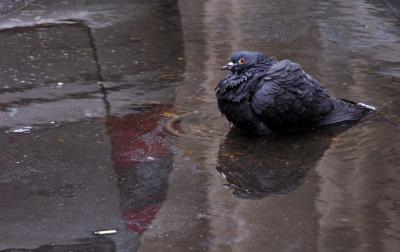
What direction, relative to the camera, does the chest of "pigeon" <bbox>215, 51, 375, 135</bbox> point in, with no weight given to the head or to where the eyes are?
to the viewer's left
